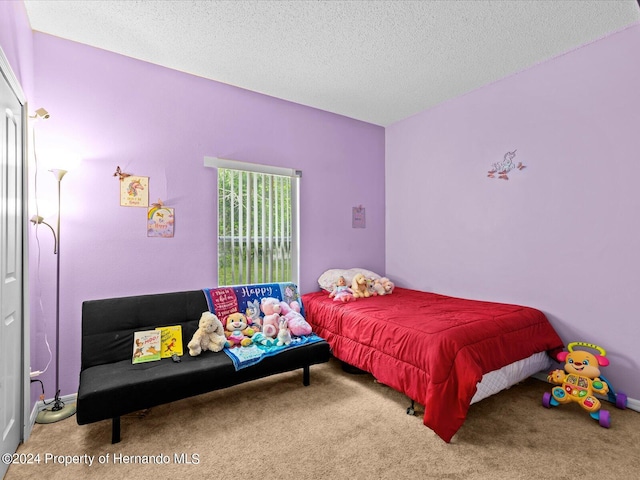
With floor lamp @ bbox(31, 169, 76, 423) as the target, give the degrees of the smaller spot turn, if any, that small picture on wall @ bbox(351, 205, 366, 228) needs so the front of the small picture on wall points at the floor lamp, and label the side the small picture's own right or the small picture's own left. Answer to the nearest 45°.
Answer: approximately 45° to the small picture's own right

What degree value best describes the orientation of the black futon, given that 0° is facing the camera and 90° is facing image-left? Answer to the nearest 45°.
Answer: approximately 315°

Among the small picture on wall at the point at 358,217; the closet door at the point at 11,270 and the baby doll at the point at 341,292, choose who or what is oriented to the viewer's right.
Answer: the closet door

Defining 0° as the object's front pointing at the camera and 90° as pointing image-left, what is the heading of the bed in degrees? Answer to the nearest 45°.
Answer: approximately 315°

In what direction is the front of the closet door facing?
to the viewer's right

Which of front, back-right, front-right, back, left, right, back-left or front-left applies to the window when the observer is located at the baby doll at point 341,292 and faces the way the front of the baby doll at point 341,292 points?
right

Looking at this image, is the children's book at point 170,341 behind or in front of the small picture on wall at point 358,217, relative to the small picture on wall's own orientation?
in front
